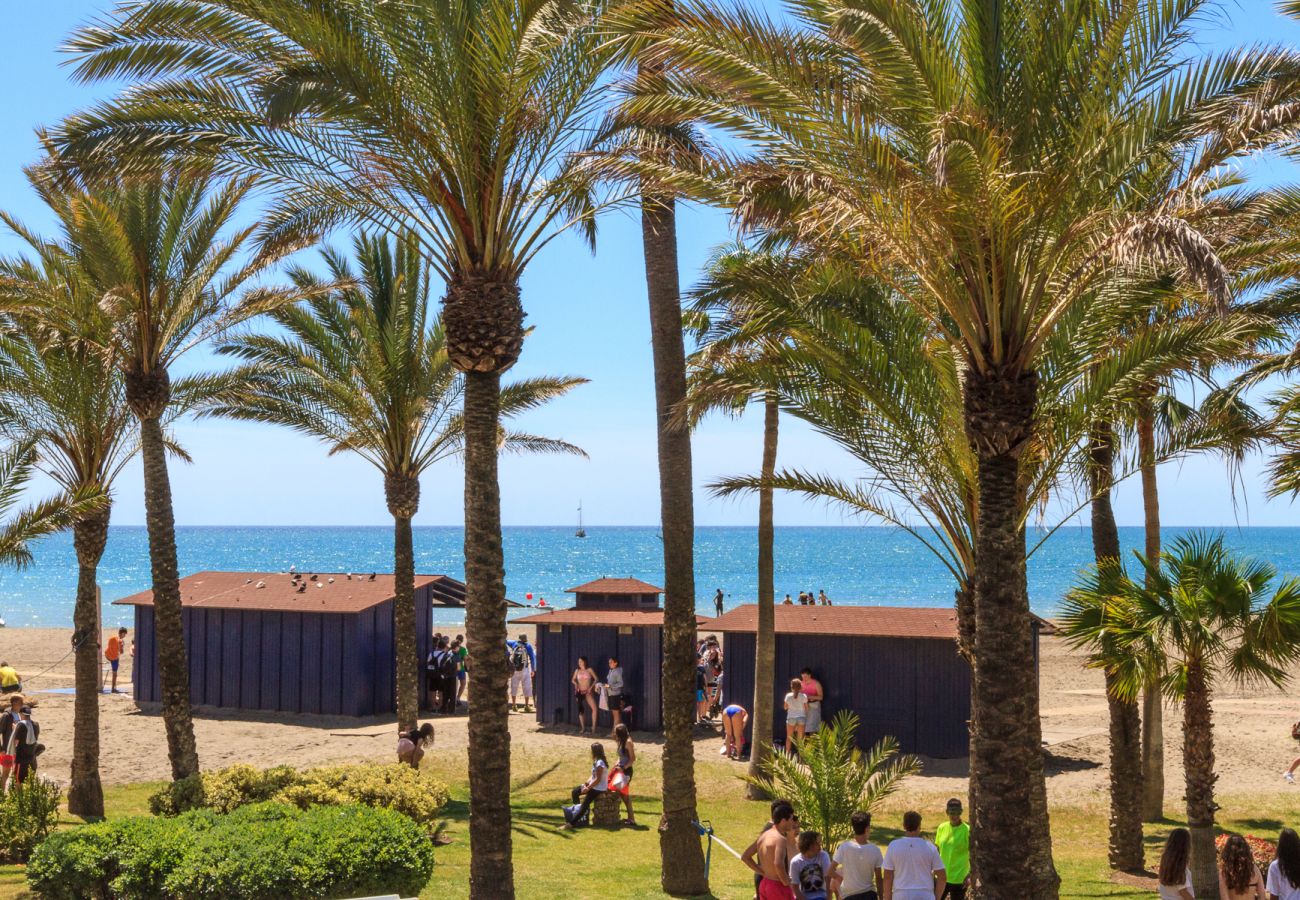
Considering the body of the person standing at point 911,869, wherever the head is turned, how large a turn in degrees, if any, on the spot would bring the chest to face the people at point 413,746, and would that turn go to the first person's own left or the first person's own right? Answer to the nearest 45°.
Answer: approximately 45° to the first person's own left

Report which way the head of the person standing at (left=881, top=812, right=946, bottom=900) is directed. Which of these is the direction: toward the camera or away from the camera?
away from the camera

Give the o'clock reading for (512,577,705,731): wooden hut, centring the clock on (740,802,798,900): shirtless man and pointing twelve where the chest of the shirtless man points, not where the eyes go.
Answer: The wooden hut is roughly at 10 o'clock from the shirtless man.

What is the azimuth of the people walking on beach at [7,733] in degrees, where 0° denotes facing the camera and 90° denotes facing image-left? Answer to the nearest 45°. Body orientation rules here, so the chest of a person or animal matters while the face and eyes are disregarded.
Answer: approximately 270°

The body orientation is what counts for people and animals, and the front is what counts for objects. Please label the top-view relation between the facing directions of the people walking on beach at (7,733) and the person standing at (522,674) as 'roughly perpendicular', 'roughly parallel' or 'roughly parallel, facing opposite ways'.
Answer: roughly perpendicular

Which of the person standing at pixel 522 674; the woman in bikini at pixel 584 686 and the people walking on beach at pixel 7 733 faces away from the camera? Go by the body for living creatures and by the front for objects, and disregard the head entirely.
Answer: the person standing

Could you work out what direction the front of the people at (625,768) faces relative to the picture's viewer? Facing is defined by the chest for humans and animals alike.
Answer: facing to the left of the viewer

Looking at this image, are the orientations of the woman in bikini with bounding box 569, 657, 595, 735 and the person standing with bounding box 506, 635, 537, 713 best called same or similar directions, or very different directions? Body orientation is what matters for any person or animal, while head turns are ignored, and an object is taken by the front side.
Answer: very different directions

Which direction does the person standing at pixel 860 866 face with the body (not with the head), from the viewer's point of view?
away from the camera

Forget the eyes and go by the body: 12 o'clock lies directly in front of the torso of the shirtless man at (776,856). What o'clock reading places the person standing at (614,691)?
The person standing is roughly at 10 o'clock from the shirtless man.
